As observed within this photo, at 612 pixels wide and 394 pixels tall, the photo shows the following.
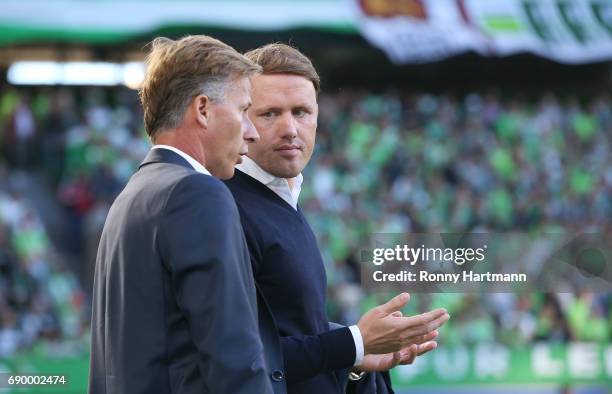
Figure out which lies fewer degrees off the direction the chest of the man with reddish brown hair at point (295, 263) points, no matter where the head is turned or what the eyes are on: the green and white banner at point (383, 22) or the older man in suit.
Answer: the older man in suit

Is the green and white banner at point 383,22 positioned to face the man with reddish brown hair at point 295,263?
yes

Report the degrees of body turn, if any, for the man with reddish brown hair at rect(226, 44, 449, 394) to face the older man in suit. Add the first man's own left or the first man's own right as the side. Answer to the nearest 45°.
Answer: approximately 45° to the first man's own right

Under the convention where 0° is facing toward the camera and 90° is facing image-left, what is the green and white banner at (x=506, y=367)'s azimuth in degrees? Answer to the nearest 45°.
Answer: approximately 0°

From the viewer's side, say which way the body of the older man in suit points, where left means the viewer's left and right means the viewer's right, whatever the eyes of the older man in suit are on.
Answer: facing away from the viewer and to the right of the viewer

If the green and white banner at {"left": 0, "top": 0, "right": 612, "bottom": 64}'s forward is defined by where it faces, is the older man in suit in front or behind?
in front

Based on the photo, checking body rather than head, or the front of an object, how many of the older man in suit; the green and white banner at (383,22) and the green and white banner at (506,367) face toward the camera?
2

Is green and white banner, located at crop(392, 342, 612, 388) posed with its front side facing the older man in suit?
yes

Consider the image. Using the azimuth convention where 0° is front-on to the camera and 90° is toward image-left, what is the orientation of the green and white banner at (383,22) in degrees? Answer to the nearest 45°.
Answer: approximately 0°

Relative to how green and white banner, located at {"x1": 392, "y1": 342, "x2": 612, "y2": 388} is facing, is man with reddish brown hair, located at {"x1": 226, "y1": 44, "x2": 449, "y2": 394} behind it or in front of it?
in front

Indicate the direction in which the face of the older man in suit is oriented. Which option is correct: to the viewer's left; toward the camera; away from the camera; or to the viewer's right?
to the viewer's right
